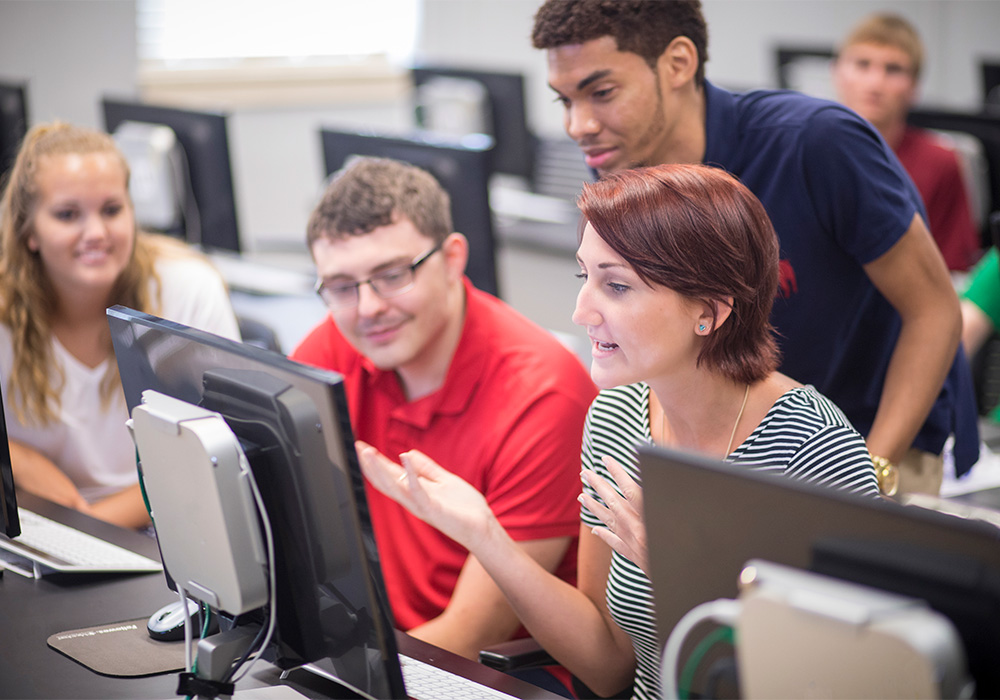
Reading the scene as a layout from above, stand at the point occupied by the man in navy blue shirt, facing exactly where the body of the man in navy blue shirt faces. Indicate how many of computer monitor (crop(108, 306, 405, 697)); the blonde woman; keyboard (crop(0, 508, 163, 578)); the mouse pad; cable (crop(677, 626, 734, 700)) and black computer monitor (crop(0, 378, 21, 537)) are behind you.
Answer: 0

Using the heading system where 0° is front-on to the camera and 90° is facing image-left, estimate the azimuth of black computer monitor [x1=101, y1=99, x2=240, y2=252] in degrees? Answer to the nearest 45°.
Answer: approximately 225°

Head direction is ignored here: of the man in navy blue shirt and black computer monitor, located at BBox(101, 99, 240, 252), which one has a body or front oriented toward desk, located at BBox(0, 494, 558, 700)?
the man in navy blue shirt

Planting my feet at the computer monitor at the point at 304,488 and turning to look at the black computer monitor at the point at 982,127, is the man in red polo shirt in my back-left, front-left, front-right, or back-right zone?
front-left

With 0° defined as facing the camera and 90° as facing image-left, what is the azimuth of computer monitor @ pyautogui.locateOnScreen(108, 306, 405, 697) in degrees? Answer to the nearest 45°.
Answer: approximately 225°

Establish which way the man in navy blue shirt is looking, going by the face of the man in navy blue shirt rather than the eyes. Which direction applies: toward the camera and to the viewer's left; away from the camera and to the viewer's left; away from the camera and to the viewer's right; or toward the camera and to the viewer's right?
toward the camera and to the viewer's left

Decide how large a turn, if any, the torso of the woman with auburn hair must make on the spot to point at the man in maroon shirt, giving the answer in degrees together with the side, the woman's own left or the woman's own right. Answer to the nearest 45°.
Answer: approximately 135° to the woman's own right

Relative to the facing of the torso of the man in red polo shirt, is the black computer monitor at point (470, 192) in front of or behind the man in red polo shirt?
behind

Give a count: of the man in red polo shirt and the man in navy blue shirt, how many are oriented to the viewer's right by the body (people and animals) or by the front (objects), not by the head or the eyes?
0

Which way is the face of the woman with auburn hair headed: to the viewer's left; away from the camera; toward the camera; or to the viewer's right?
to the viewer's left

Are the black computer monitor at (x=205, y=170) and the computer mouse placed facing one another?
no

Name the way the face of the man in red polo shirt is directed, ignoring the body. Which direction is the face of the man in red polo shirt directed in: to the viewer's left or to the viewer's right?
to the viewer's left

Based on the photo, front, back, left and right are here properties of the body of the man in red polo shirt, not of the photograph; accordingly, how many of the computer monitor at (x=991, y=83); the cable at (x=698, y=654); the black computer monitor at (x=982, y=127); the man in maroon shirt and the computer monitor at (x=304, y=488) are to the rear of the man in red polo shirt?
3

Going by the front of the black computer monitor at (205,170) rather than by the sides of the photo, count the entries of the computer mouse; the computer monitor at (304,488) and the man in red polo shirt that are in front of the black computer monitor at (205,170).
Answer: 0

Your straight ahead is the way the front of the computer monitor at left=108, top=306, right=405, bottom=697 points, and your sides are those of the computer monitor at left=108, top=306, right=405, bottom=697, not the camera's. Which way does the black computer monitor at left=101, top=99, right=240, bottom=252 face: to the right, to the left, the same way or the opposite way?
the same way

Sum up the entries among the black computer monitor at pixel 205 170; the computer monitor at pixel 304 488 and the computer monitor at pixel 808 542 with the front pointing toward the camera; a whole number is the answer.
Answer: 0

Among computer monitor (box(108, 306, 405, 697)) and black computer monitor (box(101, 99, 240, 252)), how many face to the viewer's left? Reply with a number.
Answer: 0

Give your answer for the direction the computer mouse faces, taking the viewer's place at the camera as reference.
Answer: facing the viewer and to the left of the viewer

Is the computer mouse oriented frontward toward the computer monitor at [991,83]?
no

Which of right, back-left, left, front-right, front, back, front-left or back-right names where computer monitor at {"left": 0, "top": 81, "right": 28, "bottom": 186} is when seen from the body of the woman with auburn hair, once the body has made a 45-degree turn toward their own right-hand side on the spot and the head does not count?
front-right
